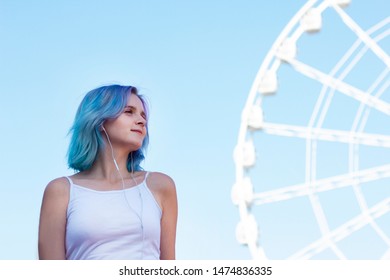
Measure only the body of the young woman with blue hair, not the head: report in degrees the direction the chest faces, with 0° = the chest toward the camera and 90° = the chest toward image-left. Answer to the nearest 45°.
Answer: approximately 0°

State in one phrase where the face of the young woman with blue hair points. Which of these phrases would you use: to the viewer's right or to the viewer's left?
to the viewer's right
